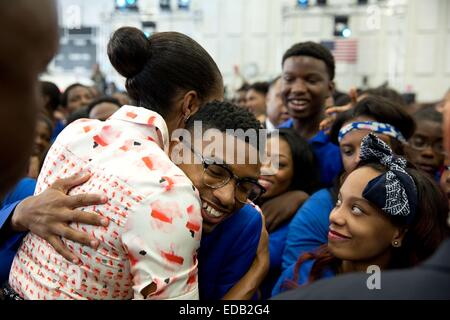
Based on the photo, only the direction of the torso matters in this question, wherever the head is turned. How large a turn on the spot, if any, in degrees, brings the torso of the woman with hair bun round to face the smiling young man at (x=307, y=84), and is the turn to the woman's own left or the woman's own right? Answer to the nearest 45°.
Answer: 0° — they already face them

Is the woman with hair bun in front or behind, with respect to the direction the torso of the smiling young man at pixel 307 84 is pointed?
in front

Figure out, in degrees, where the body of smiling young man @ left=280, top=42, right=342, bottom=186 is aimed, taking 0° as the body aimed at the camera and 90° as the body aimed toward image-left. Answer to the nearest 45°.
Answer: approximately 45°

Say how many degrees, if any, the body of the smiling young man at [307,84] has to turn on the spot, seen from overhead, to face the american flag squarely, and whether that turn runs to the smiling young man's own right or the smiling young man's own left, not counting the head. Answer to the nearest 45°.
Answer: approximately 135° to the smiling young man's own right

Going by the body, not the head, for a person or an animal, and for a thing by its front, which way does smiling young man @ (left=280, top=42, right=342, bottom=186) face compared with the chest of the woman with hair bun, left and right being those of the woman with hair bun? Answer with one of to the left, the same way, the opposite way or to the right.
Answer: the opposite way

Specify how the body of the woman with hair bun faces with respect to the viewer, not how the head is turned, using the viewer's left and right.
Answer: facing away from the viewer and to the right of the viewer

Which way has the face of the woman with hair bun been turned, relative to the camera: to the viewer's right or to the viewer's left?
to the viewer's right
